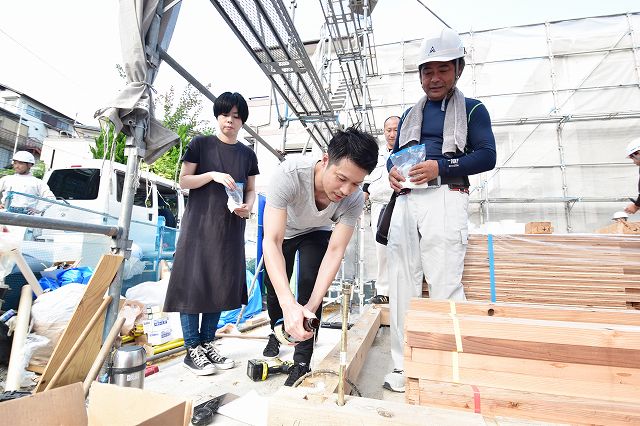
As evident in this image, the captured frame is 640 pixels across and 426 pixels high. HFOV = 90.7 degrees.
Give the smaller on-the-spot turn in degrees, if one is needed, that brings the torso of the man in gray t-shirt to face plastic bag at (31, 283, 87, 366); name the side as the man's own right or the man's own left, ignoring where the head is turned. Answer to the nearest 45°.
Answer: approximately 90° to the man's own right

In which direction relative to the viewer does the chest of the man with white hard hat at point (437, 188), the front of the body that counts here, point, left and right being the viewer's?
facing the viewer and to the left of the viewer

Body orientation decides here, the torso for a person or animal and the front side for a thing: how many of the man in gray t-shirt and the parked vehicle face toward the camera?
1

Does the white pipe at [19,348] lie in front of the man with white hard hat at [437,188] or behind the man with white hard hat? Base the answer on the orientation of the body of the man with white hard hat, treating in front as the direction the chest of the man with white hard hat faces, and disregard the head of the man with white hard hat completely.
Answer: in front

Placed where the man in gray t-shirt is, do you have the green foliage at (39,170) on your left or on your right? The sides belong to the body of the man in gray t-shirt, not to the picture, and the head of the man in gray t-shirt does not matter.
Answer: on your right

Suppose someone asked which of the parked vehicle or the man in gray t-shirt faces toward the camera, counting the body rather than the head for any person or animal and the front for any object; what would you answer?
the man in gray t-shirt

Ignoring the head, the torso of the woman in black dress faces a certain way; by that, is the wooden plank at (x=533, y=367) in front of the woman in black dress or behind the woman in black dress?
in front

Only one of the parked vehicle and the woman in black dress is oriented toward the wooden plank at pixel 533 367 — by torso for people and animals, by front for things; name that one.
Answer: the woman in black dress

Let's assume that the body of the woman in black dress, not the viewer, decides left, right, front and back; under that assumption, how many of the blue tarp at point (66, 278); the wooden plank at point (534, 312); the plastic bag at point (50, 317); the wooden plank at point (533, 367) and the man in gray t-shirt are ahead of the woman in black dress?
3

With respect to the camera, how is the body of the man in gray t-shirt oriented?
toward the camera

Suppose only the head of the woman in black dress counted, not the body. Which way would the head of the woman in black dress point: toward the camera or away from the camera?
toward the camera

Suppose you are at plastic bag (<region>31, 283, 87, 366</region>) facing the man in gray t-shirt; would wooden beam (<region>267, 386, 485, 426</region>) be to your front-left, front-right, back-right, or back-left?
front-right
